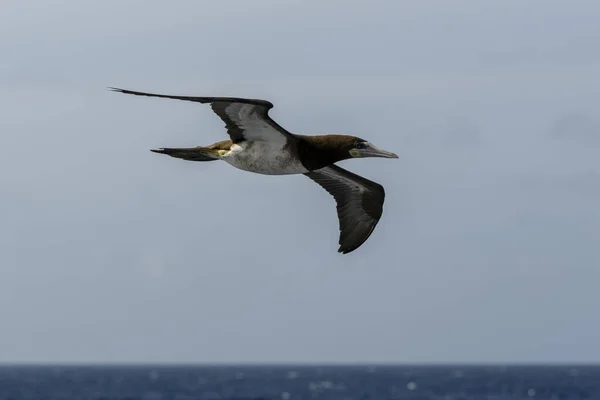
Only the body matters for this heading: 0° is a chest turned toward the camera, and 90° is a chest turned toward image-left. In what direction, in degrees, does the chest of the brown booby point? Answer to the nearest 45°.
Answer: approximately 270°
